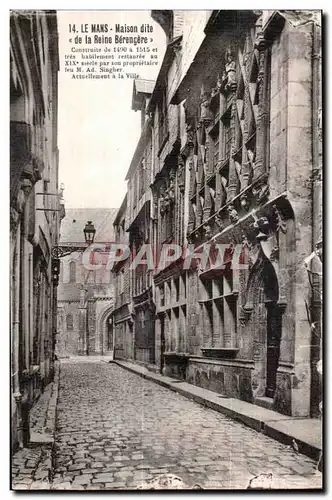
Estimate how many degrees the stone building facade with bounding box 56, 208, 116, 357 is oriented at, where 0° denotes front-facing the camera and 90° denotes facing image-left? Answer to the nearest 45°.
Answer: approximately 0°

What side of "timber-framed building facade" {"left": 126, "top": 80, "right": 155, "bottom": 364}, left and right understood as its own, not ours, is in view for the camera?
left

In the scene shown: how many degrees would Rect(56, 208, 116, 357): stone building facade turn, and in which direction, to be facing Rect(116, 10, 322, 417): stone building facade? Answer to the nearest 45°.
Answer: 0° — it already faces it

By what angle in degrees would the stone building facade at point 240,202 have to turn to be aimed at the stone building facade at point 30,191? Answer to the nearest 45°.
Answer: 0° — it already faces it

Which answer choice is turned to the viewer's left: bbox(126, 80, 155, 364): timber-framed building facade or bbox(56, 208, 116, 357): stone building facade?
bbox(126, 80, 155, 364): timber-framed building facade

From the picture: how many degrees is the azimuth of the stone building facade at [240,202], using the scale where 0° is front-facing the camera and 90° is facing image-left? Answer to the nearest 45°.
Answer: approximately 45°

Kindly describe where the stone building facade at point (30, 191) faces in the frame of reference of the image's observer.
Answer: facing to the right of the viewer
